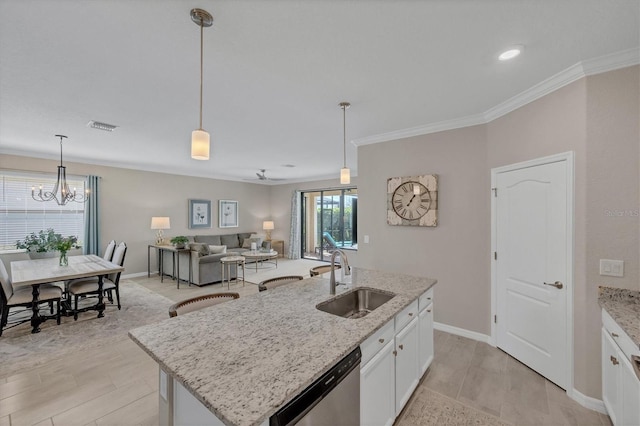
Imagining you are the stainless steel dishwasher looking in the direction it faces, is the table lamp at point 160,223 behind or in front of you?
behind

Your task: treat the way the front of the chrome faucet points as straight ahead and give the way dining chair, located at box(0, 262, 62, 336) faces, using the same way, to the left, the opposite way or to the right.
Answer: to the left

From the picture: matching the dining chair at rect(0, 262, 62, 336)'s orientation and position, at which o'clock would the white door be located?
The white door is roughly at 2 o'clock from the dining chair.

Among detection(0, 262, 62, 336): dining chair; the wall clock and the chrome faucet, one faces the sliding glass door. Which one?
the dining chair

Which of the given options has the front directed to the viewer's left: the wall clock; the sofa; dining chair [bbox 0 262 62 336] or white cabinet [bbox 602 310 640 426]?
the white cabinet

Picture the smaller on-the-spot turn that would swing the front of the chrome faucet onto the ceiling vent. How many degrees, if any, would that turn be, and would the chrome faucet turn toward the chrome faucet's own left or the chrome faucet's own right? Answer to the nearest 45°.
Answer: approximately 135° to the chrome faucet's own right

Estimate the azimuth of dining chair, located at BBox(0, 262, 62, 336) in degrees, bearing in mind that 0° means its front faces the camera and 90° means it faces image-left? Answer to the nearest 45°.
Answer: approximately 270°

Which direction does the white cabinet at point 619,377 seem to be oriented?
to the viewer's left

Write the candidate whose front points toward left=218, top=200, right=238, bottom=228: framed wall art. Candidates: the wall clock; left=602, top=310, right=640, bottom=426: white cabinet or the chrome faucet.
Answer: the white cabinet

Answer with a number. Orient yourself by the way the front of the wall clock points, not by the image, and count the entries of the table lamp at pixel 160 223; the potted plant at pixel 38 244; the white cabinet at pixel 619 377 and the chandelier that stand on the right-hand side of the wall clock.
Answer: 3

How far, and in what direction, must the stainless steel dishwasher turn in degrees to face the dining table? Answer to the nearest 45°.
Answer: approximately 180°

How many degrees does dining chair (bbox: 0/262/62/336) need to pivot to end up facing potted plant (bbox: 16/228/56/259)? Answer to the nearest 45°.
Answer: approximately 90° to its left

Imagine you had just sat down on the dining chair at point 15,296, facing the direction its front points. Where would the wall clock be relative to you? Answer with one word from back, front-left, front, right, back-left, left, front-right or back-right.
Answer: front-right
